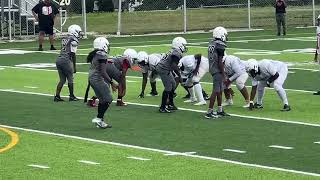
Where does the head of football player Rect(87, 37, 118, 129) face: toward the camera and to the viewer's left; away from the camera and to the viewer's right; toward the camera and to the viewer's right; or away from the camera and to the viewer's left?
away from the camera and to the viewer's right

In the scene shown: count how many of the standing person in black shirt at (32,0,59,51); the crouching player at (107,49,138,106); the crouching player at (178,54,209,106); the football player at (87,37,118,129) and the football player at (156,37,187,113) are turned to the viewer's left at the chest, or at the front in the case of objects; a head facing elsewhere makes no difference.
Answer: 1

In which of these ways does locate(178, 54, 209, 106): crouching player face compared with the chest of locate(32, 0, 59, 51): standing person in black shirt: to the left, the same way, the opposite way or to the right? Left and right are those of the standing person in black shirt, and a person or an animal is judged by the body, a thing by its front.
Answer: to the right

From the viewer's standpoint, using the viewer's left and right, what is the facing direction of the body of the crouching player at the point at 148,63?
facing the viewer and to the left of the viewer

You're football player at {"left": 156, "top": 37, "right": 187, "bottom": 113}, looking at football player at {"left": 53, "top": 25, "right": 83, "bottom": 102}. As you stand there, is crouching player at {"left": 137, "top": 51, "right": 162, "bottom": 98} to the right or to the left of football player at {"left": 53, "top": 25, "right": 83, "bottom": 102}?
right

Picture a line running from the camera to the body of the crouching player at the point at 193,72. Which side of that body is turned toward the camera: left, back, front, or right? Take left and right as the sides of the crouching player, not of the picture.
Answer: left

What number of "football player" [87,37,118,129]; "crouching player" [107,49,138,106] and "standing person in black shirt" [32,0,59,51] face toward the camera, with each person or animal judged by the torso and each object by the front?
1

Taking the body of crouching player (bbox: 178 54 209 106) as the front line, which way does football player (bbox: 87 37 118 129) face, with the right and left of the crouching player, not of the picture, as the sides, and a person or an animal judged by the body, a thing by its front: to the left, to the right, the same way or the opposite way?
the opposite way

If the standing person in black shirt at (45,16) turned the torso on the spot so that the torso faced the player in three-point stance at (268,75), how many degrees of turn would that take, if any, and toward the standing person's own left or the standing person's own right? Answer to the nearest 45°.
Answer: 0° — they already face them

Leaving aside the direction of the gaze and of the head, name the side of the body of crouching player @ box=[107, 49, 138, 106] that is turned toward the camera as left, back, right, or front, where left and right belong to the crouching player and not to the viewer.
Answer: right

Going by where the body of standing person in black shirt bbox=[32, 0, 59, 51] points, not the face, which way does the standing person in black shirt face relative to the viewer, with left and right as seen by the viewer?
facing the viewer

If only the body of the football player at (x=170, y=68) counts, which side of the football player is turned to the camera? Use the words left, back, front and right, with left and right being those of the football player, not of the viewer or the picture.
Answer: right

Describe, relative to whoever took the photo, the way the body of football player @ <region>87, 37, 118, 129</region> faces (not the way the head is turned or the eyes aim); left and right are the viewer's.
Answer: facing to the right of the viewer

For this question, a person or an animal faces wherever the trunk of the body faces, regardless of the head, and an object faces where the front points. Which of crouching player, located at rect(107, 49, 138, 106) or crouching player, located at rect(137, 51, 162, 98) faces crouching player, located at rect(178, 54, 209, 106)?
crouching player, located at rect(107, 49, 138, 106)

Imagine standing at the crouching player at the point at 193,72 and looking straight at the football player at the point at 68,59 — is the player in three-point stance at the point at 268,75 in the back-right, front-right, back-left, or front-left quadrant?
back-left

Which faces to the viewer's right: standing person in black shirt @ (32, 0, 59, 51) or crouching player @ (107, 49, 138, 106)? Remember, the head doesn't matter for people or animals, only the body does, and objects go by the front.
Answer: the crouching player

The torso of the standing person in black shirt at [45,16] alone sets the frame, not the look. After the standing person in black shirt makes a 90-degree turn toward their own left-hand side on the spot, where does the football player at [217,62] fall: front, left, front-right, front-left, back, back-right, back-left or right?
right
